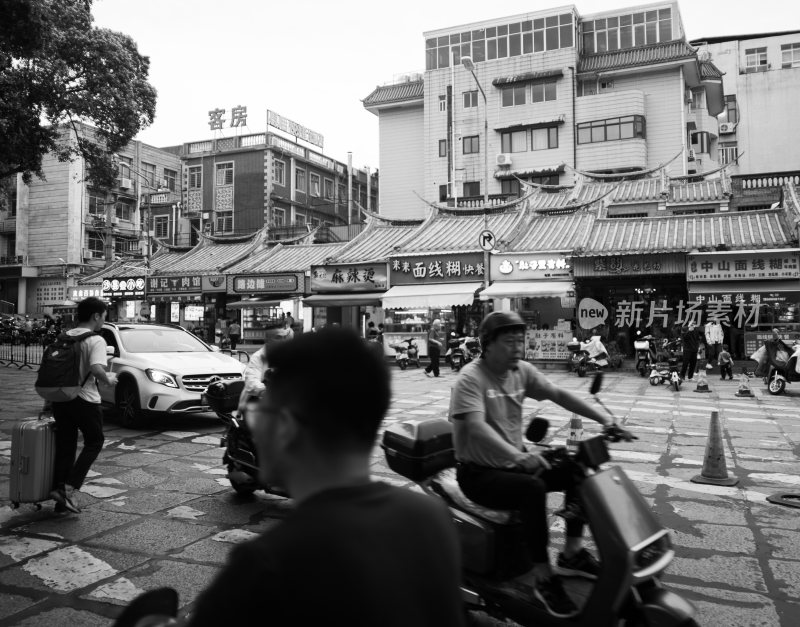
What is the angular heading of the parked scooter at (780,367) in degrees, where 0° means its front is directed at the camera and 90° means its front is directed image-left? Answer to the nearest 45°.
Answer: approximately 45°

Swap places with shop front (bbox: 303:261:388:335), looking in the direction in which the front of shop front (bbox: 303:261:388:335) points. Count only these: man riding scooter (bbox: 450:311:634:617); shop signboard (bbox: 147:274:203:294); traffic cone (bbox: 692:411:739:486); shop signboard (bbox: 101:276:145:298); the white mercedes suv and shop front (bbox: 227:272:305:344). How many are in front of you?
3

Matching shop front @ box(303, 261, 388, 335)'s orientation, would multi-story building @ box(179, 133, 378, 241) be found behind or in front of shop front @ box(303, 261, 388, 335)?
behind

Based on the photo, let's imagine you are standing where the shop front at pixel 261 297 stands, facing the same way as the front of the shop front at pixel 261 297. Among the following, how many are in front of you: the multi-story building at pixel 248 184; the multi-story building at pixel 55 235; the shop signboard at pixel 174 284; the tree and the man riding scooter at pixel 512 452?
2

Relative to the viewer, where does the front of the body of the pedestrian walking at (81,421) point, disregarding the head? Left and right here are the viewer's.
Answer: facing to the right of the viewer

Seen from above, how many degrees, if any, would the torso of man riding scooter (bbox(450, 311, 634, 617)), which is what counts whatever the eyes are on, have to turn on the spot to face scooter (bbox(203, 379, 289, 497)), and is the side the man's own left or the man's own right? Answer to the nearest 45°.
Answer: approximately 180°

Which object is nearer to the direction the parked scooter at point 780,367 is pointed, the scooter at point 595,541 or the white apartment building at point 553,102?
the scooter

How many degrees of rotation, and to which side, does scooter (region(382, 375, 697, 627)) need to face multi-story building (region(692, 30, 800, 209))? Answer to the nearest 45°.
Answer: approximately 135° to its left

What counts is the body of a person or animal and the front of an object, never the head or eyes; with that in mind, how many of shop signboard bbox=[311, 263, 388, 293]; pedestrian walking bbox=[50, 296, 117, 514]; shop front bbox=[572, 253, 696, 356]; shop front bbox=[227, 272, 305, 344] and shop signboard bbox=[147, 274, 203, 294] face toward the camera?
4

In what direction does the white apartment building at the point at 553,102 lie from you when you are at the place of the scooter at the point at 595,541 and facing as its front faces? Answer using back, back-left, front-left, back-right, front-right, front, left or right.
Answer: back-left
